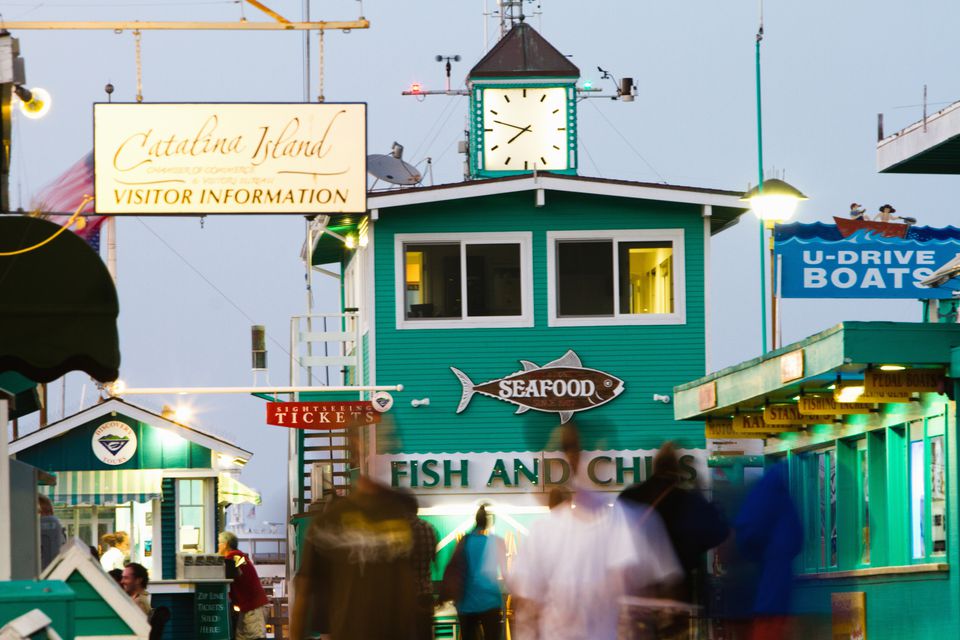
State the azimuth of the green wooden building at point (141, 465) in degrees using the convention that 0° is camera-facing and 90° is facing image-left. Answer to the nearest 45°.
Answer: approximately 0°

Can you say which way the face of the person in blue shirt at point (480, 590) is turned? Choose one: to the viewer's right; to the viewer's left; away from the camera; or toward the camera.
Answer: away from the camera

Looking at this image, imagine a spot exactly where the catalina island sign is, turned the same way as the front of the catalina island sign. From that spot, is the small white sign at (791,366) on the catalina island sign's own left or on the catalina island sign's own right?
on the catalina island sign's own left

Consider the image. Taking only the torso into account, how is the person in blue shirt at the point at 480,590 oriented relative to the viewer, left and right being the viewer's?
facing away from the viewer

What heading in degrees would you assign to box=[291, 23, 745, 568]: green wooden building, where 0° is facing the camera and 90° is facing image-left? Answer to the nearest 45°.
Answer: approximately 0°
